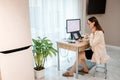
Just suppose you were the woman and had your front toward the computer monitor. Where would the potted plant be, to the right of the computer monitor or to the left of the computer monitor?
left

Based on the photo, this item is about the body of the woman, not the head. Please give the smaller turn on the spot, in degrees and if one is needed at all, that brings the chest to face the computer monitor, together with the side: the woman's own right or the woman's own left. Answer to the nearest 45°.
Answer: approximately 45° to the woman's own right

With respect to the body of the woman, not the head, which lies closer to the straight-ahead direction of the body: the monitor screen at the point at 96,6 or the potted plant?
the potted plant

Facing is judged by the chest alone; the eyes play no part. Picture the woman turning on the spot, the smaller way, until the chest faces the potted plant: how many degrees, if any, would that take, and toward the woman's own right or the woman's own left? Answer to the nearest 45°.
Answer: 0° — they already face it

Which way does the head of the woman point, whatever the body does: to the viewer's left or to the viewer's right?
to the viewer's left

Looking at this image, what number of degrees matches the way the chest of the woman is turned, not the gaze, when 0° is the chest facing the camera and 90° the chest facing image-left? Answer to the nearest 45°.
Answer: approximately 90°

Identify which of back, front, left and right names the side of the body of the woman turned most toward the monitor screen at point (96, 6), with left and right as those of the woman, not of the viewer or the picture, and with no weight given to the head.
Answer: right
